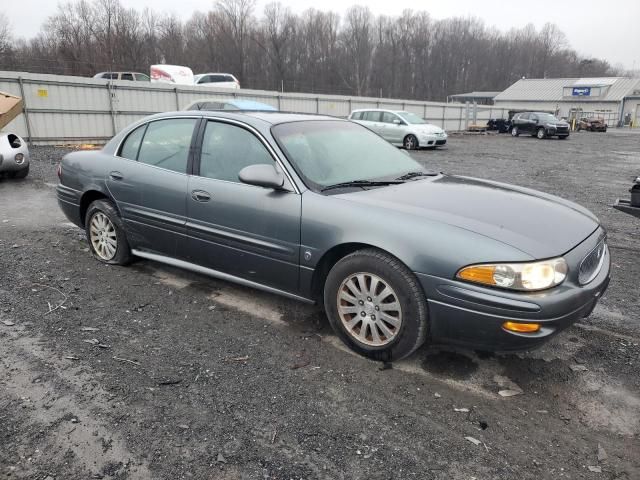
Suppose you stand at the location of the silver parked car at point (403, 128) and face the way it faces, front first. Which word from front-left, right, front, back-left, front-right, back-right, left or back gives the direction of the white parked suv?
back

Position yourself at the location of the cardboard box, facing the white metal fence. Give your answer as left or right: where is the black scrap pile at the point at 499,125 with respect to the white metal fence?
right

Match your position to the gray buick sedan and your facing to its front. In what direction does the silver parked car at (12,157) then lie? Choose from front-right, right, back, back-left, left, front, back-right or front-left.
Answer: back

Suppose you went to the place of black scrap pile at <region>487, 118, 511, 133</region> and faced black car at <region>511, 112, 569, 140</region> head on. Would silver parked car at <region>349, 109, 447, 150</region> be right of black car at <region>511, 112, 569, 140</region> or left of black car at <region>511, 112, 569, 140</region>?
right

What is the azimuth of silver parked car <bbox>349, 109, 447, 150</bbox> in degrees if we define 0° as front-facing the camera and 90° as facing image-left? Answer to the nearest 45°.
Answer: approximately 315°

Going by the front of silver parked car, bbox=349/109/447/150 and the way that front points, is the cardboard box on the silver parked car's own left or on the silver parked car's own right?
on the silver parked car's own right

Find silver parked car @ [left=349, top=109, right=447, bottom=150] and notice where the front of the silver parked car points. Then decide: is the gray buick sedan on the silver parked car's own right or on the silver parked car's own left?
on the silver parked car's own right
